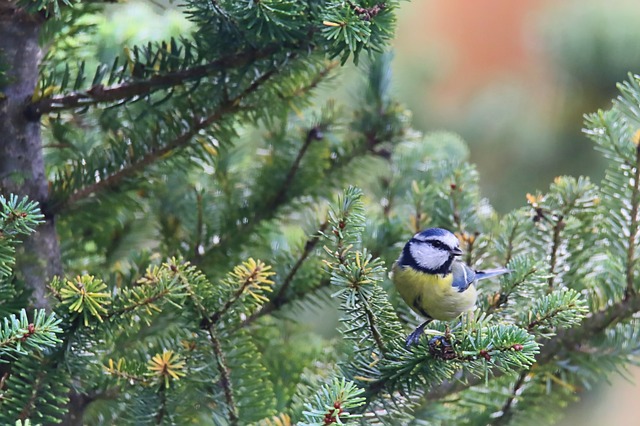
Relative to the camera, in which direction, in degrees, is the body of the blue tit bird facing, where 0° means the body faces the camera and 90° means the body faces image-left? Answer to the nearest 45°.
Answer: approximately 45°
